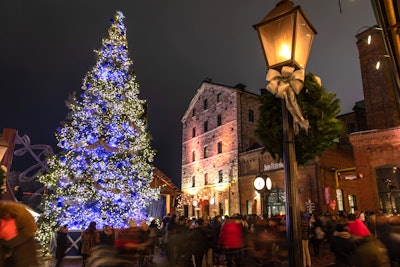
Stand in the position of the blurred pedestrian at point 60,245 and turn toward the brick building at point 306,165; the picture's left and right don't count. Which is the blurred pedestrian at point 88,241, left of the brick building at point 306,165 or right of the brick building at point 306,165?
right

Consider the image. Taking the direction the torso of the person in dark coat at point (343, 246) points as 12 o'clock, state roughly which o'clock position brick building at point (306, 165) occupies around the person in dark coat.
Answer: The brick building is roughly at 12 o'clock from the person in dark coat.

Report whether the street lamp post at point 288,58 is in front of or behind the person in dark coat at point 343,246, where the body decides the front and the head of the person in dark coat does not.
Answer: behind

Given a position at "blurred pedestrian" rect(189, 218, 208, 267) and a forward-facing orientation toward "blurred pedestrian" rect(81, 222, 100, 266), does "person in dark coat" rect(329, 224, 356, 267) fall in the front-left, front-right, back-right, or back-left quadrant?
back-left

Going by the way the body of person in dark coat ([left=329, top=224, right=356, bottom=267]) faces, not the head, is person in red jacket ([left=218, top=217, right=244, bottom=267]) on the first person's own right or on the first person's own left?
on the first person's own left

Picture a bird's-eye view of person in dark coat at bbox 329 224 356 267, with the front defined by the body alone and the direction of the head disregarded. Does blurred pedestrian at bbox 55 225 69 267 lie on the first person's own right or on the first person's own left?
on the first person's own left

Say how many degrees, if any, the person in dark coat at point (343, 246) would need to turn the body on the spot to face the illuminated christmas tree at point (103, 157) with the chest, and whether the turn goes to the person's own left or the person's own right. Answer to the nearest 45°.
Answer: approximately 90° to the person's own left

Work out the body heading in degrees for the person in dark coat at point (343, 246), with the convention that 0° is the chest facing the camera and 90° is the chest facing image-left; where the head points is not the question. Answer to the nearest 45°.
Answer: approximately 180°

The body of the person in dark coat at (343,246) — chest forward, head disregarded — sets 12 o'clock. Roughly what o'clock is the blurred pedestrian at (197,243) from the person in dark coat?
The blurred pedestrian is roughly at 10 o'clock from the person in dark coat.
